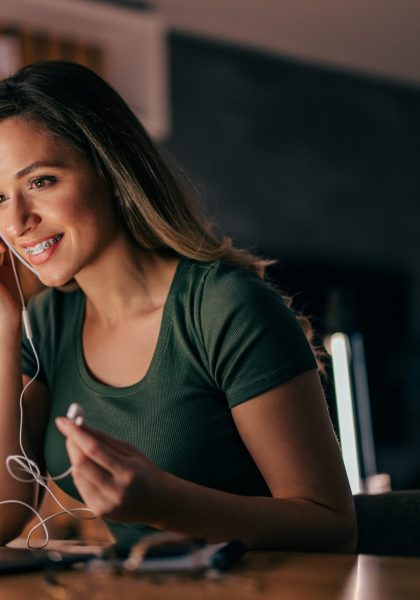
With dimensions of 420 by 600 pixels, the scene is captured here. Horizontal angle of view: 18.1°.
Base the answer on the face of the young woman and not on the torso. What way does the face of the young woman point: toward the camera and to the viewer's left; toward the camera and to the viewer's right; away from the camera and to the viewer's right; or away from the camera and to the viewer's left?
toward the camera and to the viewer's left

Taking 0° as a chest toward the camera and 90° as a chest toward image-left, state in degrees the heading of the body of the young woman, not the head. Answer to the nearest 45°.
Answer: approximately 45°
